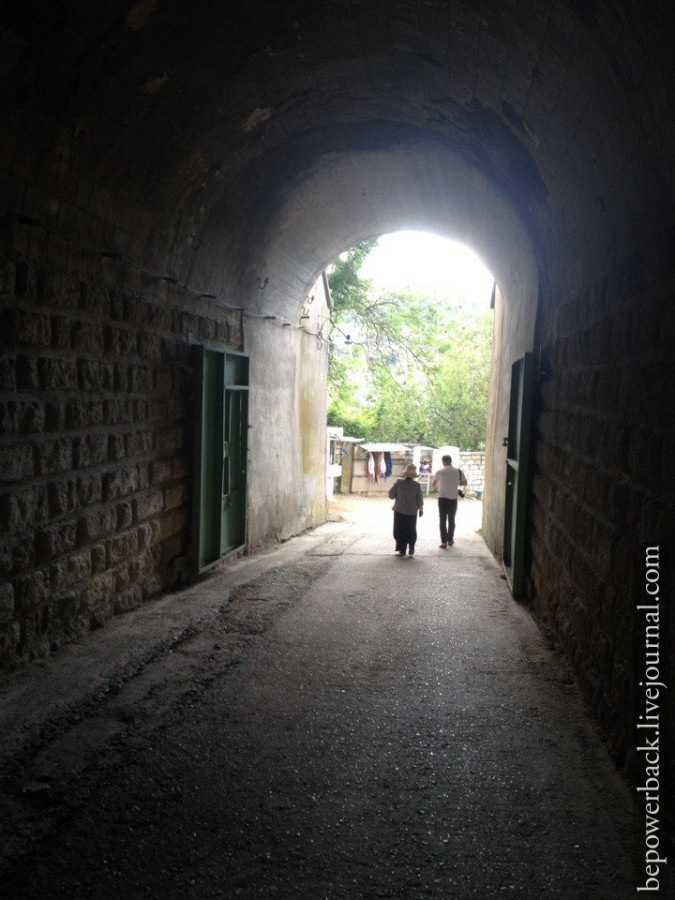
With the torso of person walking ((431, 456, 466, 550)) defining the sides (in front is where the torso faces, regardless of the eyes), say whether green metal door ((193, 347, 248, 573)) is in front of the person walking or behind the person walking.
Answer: behind

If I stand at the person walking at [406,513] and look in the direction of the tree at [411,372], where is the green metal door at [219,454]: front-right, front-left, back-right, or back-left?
back-left

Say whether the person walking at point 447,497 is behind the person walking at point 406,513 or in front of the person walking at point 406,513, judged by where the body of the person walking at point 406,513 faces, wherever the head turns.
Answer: in front

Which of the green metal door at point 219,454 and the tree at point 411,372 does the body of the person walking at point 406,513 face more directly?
the tree

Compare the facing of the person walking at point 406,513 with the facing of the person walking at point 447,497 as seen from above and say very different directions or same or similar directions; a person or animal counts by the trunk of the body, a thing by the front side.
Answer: same or similar directions

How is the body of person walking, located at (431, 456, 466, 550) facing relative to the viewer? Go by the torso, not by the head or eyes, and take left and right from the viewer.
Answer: facing away from the viewer

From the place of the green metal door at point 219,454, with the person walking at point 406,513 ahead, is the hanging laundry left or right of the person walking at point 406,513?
left

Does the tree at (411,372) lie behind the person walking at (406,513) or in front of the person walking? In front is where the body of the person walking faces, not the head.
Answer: in front

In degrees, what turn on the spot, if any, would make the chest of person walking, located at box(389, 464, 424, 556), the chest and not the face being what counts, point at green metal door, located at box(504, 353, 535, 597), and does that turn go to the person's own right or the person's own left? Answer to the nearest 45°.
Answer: approximately 180°

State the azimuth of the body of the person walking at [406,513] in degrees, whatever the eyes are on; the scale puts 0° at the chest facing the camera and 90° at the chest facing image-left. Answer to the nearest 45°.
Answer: approximately 180°

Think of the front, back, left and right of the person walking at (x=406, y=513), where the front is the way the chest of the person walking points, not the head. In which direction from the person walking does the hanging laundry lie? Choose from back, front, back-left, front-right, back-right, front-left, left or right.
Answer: front

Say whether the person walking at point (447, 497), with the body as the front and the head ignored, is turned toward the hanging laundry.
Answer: yes

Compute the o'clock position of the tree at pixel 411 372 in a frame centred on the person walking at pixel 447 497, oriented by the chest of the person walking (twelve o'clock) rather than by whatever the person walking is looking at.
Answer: The tree is roughly at 12 o'clock from the person walking.

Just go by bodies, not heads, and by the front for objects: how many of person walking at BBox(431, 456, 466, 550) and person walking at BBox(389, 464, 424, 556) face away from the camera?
2
